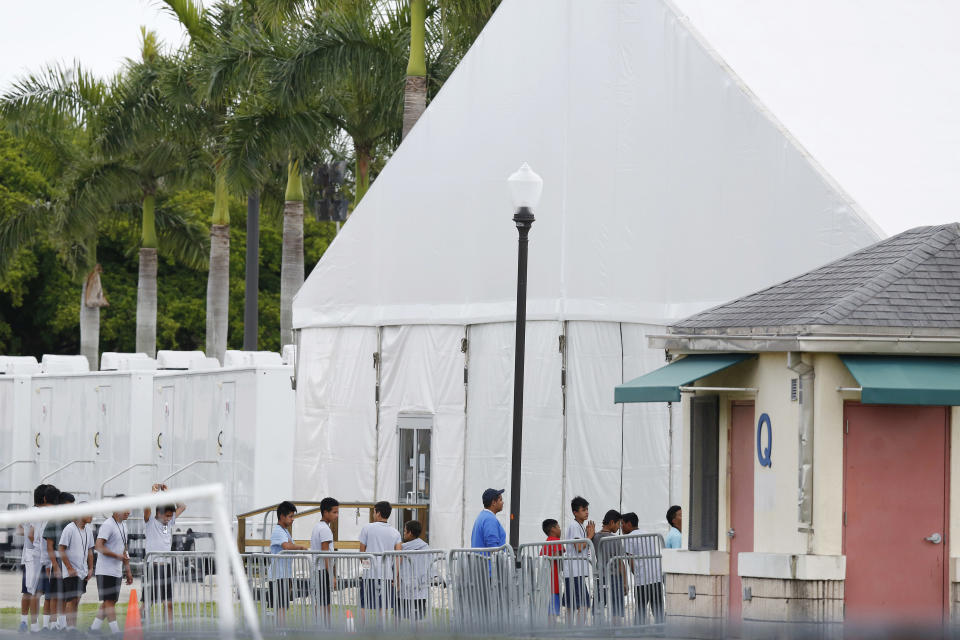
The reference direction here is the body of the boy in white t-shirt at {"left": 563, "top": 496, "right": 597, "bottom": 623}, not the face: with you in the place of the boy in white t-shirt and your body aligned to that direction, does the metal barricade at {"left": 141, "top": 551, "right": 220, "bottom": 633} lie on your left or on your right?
on your right

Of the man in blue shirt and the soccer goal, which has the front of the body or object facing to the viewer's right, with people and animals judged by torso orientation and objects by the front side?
the man in blue shirt

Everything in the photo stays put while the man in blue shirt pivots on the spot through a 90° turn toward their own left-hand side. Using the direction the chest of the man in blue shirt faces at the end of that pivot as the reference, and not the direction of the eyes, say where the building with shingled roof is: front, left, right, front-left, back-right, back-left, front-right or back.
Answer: back-right

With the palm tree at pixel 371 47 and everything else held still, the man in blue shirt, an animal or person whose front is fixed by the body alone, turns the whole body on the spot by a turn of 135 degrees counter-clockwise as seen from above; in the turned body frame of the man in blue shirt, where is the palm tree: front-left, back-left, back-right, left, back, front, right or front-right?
front-right

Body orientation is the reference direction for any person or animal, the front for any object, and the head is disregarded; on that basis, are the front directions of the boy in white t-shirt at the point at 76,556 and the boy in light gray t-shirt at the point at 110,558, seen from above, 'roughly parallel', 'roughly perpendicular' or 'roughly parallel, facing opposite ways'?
roughly parallel

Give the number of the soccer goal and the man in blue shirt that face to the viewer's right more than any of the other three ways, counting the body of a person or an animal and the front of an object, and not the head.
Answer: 1
